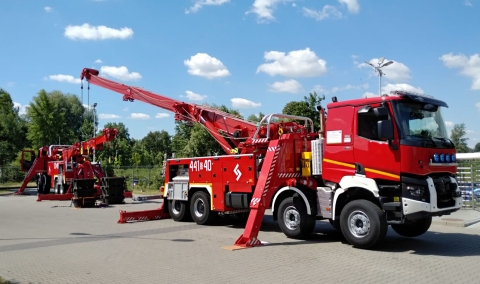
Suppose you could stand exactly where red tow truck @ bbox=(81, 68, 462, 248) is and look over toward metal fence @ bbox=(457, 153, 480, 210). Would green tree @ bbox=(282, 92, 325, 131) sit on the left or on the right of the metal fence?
left

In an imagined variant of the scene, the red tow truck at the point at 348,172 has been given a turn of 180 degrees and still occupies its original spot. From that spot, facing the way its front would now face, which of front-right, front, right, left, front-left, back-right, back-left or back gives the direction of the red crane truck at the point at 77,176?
front

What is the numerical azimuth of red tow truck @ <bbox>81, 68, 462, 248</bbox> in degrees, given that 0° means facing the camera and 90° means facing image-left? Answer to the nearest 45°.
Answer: approximately 315°

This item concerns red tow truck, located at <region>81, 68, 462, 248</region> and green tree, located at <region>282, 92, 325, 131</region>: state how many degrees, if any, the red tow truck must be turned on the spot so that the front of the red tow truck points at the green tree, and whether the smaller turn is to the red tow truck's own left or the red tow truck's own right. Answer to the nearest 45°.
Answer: approximately 135° to the red tow truck's own left

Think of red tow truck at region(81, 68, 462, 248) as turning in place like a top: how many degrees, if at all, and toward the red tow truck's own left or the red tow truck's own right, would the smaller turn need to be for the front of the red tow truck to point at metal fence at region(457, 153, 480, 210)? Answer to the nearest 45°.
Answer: approximately 90° to the red tow truck's own left

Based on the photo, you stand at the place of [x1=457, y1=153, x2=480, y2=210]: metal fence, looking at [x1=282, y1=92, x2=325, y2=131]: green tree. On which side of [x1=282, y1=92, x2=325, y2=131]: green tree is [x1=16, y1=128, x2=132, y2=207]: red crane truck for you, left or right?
left
